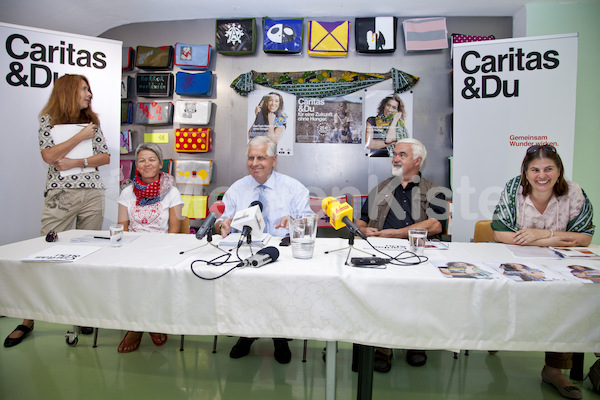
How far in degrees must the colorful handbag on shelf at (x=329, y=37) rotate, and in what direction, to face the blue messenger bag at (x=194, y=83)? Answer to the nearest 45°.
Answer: approximately 90° to its right

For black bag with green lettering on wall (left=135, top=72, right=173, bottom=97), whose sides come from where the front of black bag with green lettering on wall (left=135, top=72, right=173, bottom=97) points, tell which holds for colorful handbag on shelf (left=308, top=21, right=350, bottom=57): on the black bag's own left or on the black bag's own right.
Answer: on the black bag's own left

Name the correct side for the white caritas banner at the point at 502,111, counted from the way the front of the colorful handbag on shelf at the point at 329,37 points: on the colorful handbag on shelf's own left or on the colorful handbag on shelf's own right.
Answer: on the colorful handbag on shelf's own left

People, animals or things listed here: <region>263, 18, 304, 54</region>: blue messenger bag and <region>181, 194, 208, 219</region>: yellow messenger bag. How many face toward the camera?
2

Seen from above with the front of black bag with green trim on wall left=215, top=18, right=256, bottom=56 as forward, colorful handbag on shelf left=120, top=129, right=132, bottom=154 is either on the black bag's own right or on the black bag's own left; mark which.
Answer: on the black bag's own right
